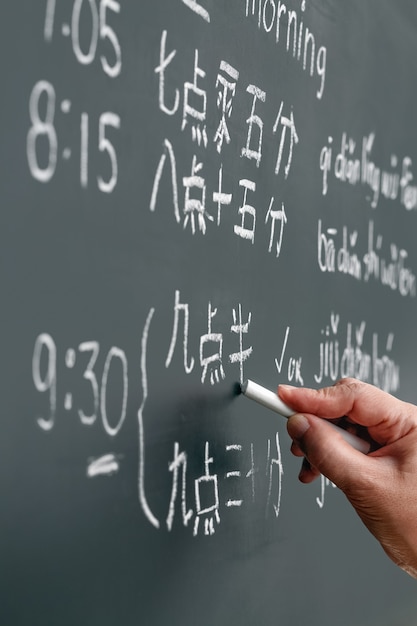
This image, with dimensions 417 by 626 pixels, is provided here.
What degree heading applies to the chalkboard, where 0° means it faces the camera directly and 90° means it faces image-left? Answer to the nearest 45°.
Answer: approximately 315°
